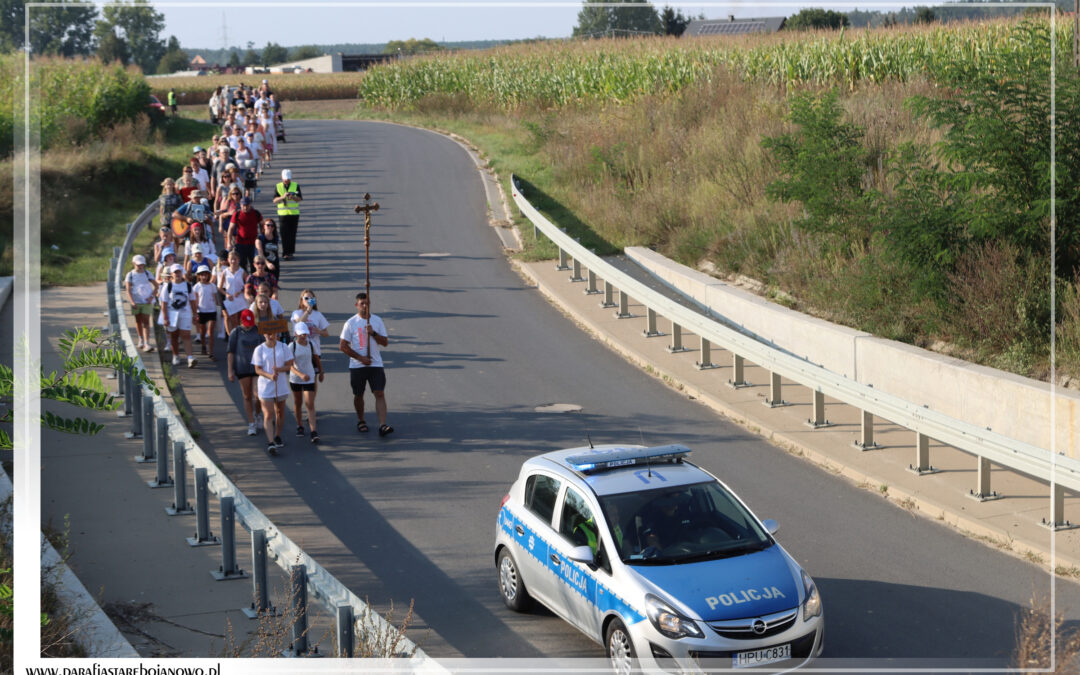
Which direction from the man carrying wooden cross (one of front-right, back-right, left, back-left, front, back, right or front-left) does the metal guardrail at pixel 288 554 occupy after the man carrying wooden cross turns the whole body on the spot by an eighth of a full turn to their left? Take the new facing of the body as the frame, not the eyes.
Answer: front-right

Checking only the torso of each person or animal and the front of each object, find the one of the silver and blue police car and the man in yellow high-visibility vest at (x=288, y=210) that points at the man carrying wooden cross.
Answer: the man in yellow high-visibility vest

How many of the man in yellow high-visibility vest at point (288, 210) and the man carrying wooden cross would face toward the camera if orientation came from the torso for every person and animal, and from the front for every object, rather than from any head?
2

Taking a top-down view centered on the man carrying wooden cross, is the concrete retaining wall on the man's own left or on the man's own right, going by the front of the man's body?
on the man's own left

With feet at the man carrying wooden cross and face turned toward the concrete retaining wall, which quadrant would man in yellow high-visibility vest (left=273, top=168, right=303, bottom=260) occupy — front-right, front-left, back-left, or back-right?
back-left

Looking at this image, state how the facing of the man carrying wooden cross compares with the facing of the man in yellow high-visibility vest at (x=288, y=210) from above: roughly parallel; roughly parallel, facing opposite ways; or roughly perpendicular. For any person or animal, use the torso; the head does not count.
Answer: roughly parallel

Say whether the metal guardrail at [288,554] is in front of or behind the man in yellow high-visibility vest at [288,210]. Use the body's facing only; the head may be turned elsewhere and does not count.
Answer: in front

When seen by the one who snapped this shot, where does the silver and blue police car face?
facing the viewer and to the right of the viewer

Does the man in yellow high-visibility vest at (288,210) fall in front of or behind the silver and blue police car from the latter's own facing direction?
behind

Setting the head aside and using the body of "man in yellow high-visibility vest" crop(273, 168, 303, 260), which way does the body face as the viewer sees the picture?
toward the camera
